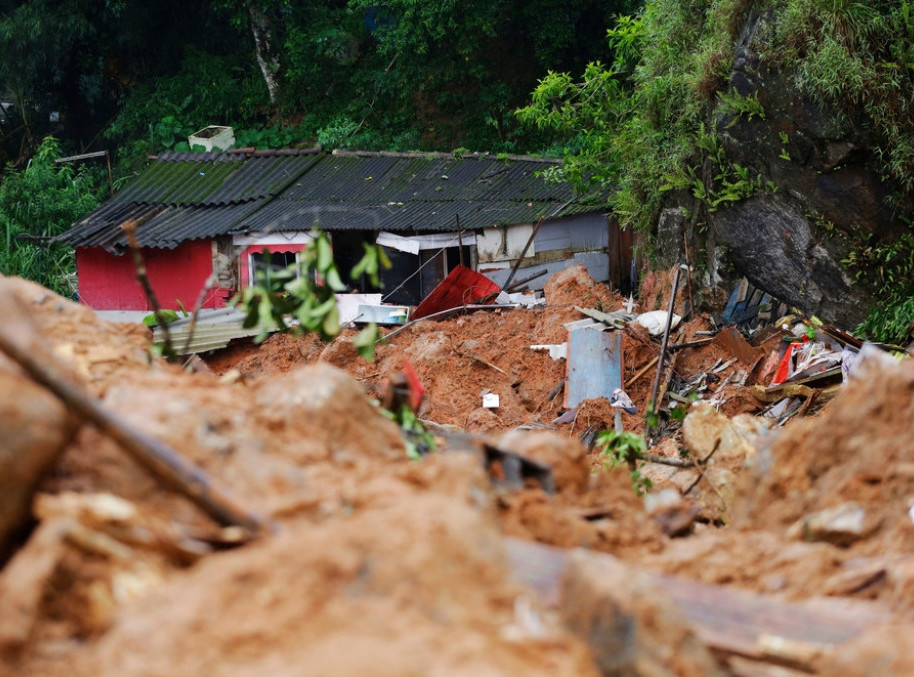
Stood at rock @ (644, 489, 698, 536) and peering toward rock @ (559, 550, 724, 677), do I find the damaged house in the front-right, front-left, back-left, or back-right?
back-right

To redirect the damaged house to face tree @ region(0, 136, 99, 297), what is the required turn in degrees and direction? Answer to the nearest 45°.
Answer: approximately 135° to its right

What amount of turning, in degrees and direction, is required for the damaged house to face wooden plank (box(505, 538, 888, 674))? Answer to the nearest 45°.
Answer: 0° — it already faces it

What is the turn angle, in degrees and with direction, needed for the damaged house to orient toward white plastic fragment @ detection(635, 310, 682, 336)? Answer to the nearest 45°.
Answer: approximately 45° to its left

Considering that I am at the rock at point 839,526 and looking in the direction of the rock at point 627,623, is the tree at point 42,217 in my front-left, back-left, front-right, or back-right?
back-right

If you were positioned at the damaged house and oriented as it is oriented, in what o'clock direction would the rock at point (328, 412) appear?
The rock is roughly at 12 o'clock from the damaged house.

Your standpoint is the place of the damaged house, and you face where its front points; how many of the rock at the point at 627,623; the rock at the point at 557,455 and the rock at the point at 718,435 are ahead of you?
3

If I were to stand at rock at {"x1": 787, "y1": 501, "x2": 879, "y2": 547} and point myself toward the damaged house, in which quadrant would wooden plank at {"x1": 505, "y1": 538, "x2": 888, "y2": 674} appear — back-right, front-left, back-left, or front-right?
back-left

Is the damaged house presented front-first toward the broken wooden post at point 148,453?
yes

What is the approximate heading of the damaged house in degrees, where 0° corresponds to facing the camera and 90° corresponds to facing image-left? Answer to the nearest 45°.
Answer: approximately 0°

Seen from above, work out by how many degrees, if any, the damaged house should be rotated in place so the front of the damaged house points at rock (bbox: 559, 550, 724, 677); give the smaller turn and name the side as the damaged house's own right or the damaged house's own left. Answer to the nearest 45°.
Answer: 0° — it already faces it
